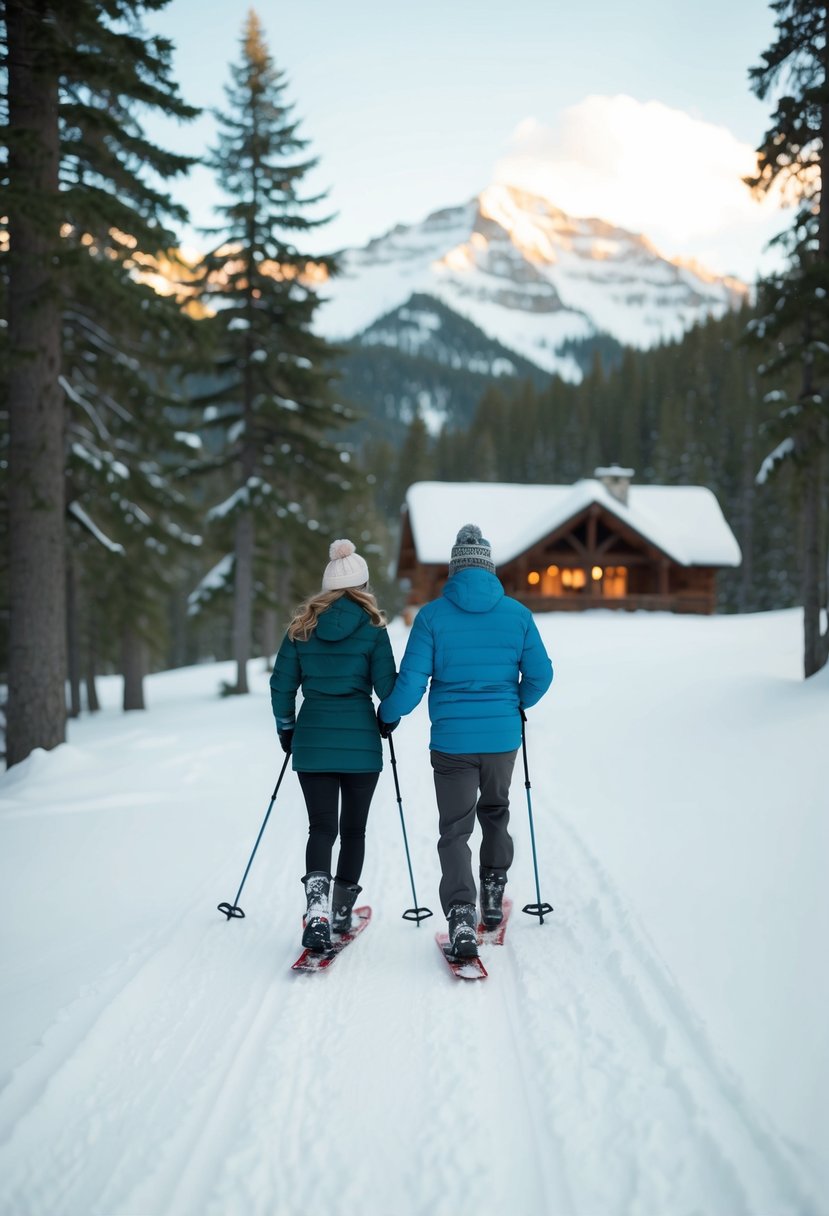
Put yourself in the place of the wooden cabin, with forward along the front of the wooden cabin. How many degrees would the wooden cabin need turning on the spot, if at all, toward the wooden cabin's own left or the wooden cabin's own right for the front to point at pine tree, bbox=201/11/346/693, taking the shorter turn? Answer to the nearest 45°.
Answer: approximately 45° to the wooden cabin's own right

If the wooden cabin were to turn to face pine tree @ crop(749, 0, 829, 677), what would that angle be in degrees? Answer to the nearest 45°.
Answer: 0° — it already faces it

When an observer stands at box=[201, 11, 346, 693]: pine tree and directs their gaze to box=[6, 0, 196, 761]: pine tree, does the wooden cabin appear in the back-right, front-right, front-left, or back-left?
back-left

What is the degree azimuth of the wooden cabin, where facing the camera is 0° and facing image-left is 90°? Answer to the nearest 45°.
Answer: approximately 0°

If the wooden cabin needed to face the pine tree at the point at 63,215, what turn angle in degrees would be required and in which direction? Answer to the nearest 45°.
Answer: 0° — it already faces it
